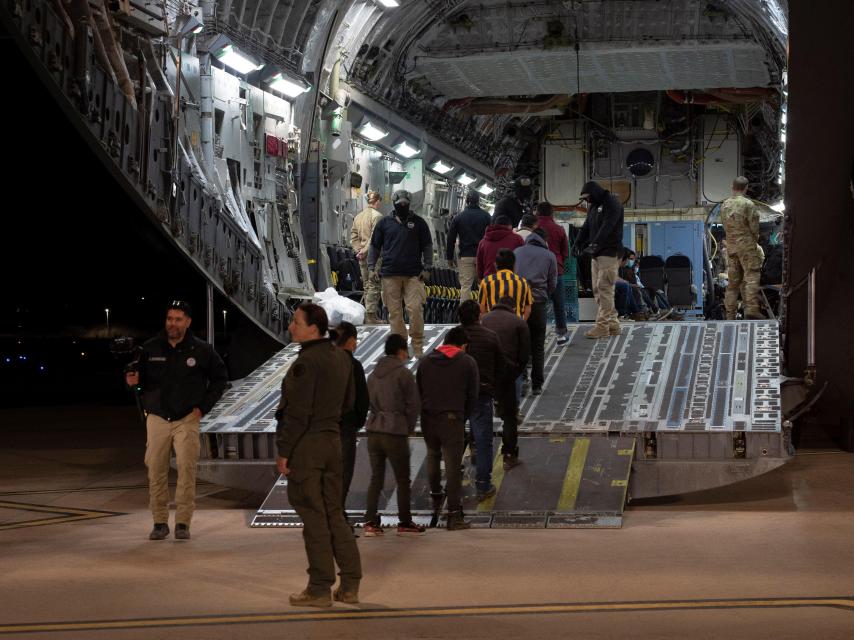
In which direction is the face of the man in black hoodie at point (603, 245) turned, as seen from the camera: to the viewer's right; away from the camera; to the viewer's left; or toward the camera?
to the viewer's left

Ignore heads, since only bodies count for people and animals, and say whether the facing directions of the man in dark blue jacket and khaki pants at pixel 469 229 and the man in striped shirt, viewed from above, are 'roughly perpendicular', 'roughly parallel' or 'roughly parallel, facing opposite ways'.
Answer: roughly parallel

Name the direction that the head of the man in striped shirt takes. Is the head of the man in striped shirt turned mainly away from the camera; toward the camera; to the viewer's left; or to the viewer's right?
away from the camera

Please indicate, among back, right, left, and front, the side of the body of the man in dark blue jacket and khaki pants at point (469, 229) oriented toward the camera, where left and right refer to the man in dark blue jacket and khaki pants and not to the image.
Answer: back

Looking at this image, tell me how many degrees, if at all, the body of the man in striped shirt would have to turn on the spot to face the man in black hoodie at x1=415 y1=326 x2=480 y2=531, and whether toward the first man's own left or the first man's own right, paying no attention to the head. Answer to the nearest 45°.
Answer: approximately 180°

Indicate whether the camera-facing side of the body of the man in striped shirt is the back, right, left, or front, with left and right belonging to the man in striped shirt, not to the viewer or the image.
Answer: back

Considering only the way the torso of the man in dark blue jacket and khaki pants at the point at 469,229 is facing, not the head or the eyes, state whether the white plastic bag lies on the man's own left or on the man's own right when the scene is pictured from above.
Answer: on the man's own left

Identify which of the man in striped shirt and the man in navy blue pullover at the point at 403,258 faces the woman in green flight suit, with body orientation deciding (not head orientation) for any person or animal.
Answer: the man in navy blue pullover

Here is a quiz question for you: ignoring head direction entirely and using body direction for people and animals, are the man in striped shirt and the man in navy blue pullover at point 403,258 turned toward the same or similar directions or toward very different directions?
very different directions

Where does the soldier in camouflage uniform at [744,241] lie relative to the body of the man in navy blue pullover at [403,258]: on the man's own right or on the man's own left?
on the man's own left

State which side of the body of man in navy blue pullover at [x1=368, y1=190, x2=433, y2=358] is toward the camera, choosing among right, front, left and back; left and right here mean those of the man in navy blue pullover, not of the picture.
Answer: front

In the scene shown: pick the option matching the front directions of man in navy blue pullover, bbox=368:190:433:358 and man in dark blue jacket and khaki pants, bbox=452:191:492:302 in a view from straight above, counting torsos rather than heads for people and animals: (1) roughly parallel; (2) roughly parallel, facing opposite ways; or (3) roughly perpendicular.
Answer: roughly parallel, facing opposite ways
